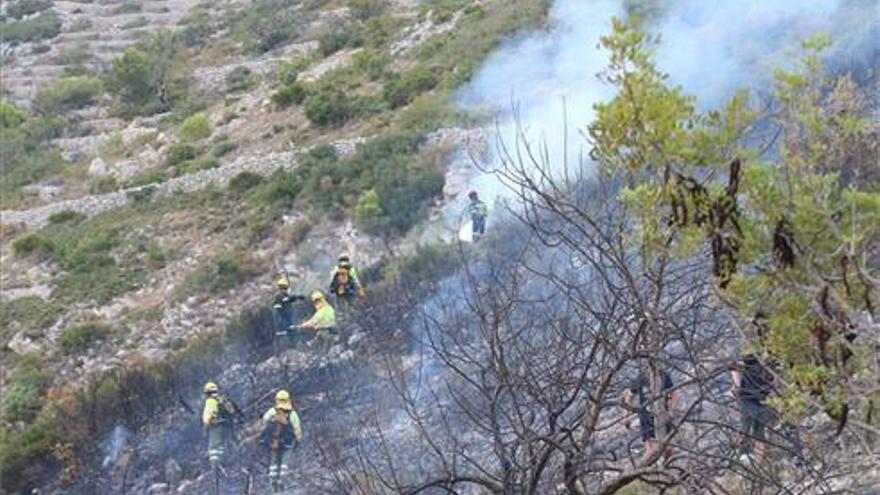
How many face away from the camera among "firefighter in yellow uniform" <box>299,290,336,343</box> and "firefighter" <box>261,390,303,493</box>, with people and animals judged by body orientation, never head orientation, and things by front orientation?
1

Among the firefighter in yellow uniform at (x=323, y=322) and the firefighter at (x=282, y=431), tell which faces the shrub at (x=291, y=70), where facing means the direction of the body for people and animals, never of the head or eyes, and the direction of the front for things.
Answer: the firefighter

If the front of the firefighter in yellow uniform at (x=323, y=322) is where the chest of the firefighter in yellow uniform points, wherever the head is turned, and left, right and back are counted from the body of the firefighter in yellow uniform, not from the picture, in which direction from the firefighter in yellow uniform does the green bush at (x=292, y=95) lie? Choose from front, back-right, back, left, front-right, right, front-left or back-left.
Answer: right

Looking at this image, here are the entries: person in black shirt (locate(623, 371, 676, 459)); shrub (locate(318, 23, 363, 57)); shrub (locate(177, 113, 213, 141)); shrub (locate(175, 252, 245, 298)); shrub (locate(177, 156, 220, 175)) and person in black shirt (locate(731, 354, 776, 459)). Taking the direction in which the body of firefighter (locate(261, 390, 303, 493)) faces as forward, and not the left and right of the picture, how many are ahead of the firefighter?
4

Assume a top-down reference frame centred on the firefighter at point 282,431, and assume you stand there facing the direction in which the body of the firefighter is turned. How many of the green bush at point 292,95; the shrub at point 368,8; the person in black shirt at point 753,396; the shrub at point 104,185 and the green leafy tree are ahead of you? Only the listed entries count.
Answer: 3

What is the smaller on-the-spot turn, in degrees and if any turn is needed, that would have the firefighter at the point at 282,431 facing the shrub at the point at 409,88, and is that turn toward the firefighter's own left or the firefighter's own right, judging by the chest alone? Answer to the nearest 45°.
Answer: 0° — they already face it

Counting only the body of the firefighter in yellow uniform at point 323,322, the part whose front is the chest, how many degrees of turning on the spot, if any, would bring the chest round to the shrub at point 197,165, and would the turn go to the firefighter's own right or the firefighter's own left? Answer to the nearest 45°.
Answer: approximately 90° to the firefighter's own right

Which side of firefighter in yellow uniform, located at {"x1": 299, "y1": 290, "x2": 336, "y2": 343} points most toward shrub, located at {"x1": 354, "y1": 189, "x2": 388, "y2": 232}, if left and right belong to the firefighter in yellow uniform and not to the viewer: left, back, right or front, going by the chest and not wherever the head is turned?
right

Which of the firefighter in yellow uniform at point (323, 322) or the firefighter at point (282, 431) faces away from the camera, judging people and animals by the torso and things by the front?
the firefighter

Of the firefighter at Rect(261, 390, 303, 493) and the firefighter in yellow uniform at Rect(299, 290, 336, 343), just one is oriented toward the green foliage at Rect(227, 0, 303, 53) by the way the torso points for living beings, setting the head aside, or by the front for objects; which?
the firefighter

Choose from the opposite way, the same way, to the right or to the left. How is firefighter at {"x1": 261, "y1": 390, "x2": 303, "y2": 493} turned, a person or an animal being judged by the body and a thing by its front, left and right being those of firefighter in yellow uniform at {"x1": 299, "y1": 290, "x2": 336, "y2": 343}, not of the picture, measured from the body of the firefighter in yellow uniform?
to the right

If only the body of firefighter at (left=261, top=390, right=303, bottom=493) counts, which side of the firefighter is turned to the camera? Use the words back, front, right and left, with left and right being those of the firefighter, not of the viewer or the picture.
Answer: back

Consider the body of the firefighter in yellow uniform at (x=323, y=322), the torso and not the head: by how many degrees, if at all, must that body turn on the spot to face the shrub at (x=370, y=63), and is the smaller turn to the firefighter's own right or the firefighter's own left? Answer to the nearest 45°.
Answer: approximately 90° to the firefighter's own right

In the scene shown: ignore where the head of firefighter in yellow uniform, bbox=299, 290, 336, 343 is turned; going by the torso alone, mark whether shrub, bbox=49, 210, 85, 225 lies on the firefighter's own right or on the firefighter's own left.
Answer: on the firefighter's own right

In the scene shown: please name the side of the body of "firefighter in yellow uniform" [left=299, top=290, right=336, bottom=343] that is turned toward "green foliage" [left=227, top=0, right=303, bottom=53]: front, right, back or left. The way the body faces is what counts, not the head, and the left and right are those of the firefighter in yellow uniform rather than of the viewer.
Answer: right

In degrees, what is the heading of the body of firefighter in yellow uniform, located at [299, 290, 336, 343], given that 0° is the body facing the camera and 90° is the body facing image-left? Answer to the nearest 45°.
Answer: approximately 90°

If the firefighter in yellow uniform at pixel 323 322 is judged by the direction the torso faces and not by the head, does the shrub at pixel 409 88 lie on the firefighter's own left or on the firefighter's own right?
on the firefighter's own right
